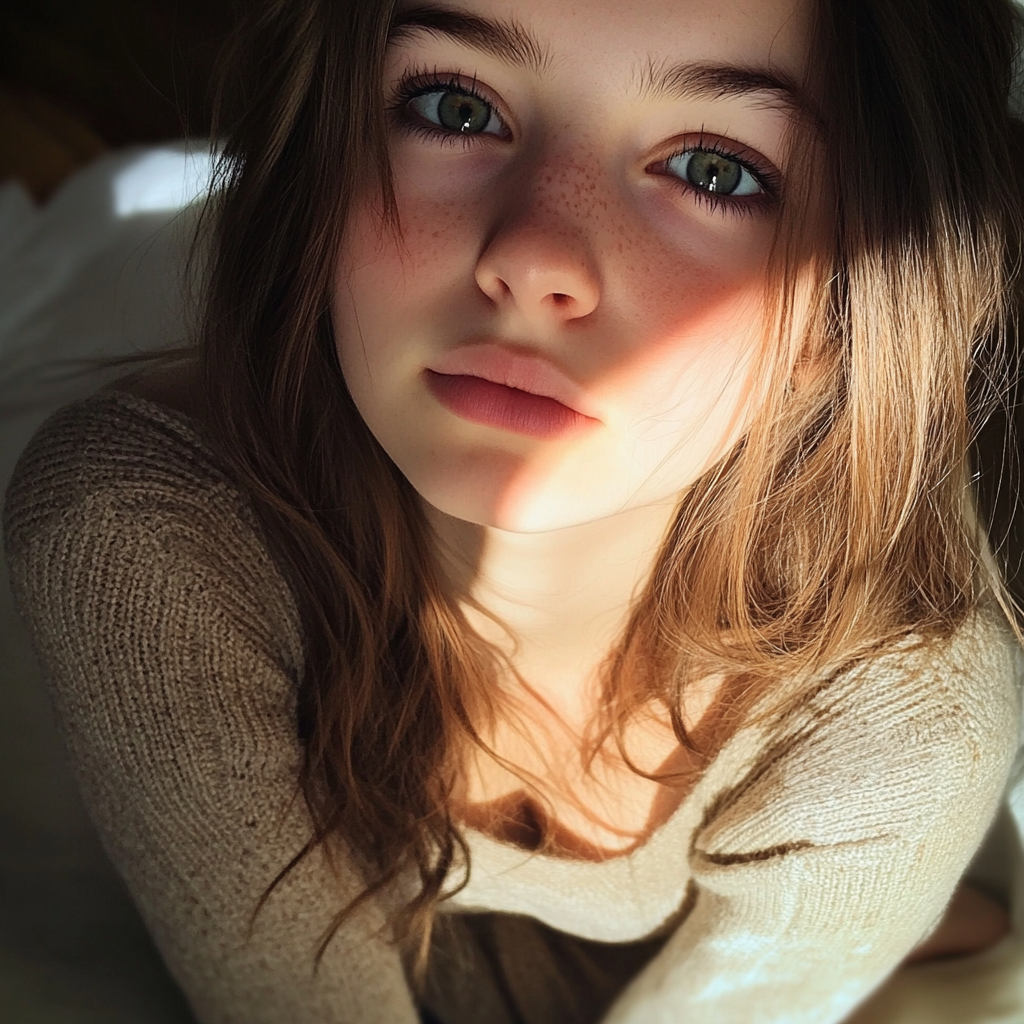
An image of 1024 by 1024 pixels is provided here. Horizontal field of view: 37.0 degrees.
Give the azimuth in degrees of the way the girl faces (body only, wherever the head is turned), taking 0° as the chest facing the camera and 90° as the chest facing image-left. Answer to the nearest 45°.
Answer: approximately 0°
